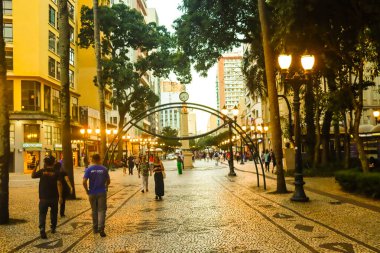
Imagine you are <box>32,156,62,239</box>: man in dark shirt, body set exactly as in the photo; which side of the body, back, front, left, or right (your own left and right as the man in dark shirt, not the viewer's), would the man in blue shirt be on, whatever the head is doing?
right

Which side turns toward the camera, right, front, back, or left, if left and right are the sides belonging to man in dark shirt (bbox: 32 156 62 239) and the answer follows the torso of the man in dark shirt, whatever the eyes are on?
back

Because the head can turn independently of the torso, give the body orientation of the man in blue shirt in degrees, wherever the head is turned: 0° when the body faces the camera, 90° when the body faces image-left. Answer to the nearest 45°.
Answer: approximately 180°

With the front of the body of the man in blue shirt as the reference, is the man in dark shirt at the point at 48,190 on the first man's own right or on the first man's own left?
on the first man's own left

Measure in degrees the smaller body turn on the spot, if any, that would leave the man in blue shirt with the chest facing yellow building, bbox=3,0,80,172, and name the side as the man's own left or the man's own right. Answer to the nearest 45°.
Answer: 0° — they already face it

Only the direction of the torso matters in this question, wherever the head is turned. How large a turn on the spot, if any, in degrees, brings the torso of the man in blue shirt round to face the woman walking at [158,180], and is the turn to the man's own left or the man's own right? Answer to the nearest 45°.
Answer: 0° — they already face them

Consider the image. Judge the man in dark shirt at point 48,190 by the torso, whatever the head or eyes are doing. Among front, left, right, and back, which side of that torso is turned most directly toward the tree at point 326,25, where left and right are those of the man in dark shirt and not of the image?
right

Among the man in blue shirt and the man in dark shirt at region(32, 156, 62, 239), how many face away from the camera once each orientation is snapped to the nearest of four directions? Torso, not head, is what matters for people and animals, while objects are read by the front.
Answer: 2

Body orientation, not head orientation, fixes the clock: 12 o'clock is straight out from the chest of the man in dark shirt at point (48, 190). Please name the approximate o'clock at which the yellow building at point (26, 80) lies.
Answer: The yellow building is roughly at 12 o'clock from the man in dark shirt.
